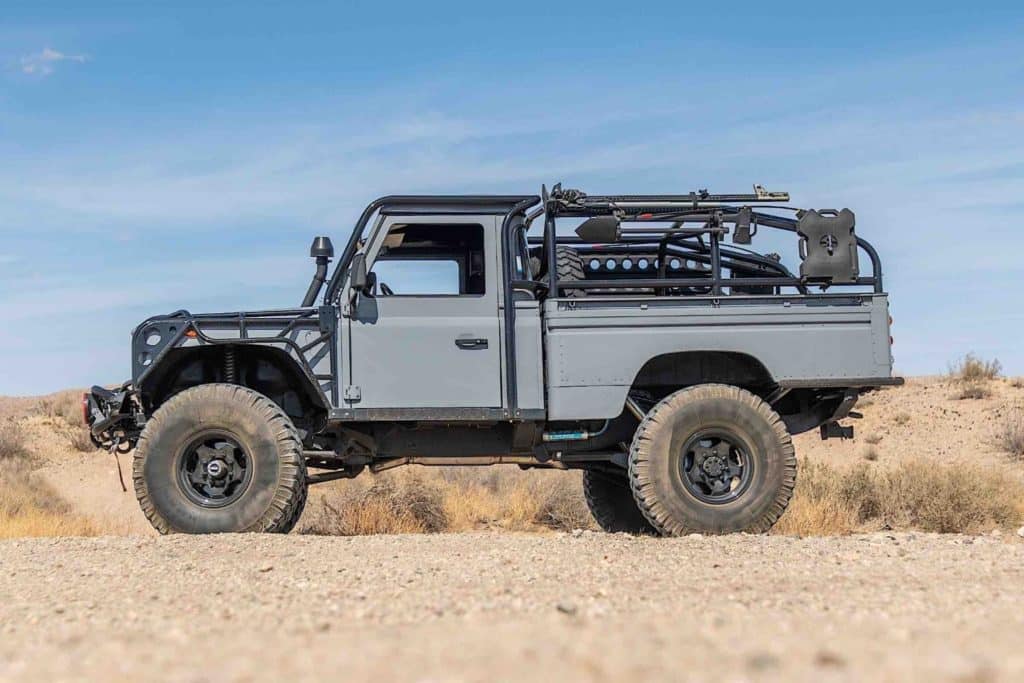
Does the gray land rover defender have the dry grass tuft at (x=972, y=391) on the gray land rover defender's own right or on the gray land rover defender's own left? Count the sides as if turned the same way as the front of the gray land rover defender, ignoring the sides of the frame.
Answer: on the gray land rover defender's own right

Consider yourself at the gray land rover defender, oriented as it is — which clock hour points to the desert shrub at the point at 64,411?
The desert shrub is roughly at 2 o'clock from the gray land rover defender.

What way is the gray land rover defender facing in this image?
to the viewer's left

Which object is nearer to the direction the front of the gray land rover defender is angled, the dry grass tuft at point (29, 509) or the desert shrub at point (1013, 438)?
the dry grass tuft

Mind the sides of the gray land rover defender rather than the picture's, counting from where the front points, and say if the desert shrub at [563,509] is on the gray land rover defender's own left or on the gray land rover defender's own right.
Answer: on the gray land rover defender's own right

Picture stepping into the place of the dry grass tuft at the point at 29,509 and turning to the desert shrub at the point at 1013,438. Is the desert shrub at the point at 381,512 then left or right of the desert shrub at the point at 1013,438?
right

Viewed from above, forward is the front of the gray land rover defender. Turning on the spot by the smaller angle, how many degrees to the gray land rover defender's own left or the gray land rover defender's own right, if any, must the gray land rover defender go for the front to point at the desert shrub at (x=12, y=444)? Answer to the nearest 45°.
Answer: approximately 45° to the gray land rover defender's own right

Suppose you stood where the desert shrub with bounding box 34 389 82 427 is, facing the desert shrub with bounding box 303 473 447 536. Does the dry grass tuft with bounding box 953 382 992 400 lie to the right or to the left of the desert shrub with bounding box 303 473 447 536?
left

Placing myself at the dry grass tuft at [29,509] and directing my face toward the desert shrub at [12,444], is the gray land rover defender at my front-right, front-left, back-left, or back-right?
back-right

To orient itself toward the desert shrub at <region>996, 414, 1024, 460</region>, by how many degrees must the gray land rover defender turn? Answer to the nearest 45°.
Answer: approximately 135° to its right

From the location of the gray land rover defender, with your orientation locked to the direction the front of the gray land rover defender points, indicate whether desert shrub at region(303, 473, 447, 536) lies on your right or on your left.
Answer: on your right
